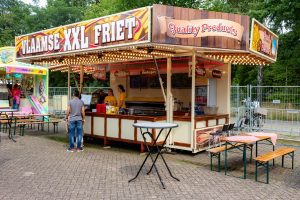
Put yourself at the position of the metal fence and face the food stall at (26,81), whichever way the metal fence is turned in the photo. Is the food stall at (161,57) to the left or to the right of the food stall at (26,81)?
left

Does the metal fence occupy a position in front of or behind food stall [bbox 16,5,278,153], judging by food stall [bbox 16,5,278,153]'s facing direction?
behind

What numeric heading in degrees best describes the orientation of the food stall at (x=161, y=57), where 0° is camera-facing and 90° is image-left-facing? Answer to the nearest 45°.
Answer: approximately 45°

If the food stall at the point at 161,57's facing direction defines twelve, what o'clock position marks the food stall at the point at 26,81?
the food stall at the point at 26,81 is roughly at 3 o'clock from the food stall at the point at 161,57.
